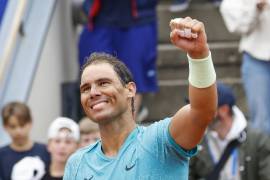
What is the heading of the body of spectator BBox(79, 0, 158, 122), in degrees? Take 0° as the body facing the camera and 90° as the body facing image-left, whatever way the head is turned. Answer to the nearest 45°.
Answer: approximately 0°

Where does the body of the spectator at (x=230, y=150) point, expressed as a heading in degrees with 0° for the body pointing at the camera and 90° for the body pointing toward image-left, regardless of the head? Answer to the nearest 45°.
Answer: approximately 45°

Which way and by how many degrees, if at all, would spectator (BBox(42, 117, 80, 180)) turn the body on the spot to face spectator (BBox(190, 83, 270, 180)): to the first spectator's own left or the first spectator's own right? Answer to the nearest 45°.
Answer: approximately 90° to the first spectator's own left

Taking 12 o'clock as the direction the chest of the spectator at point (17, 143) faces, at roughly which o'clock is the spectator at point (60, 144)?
the spectator at point (60, 144) is roughly at 10 o'clock from the spectator at point (17, 143).

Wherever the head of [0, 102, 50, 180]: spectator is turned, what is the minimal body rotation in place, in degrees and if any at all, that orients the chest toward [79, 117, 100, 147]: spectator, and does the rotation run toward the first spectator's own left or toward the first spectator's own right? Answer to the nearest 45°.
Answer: approximately 90° to the first spectator's own left

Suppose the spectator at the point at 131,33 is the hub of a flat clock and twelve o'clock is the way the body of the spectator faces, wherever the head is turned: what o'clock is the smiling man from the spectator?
The smiling man is roughly at 12 o'clock from the spectator.
